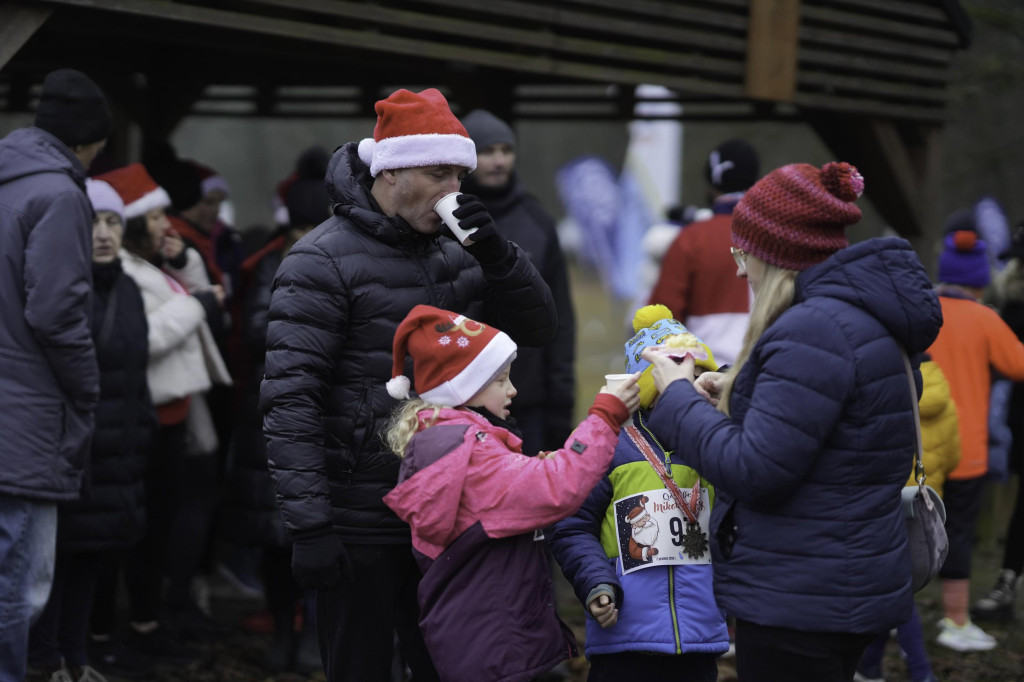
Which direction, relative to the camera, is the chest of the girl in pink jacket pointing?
to the viewer's right

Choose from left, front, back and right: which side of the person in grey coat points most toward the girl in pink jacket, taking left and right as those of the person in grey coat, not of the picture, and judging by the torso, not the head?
right

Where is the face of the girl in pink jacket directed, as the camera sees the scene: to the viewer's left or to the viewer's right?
to the viewer's right

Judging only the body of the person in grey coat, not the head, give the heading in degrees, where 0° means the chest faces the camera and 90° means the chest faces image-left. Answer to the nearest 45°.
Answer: approximately 225°

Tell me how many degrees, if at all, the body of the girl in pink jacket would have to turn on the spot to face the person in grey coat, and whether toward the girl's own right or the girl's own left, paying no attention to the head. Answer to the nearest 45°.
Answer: approximately 135° to the girl's own left

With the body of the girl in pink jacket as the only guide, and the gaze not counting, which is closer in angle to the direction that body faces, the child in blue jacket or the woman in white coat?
the child in blue jacket

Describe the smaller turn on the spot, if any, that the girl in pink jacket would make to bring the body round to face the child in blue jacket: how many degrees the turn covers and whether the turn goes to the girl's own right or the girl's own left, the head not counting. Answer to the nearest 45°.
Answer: approximately 45° to the girl's own left

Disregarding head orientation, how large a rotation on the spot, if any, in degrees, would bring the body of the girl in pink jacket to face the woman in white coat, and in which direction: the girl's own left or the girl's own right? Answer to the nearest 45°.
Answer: approximately 135° to the girl's own left
